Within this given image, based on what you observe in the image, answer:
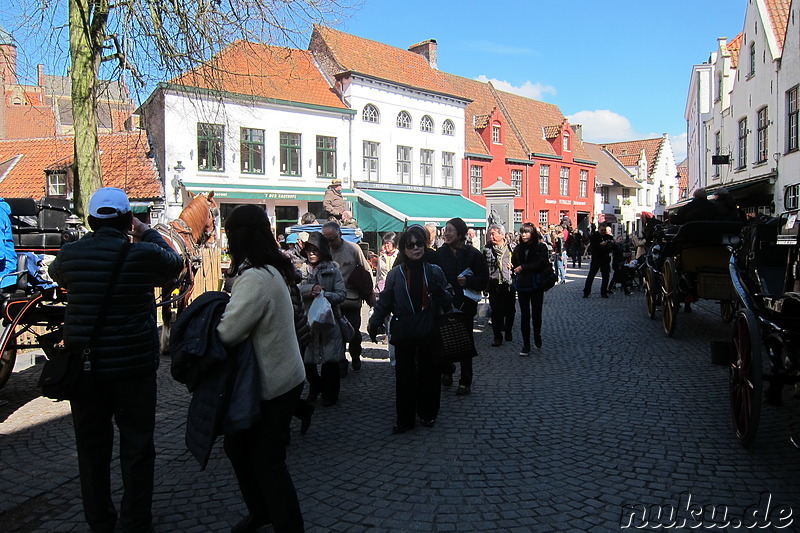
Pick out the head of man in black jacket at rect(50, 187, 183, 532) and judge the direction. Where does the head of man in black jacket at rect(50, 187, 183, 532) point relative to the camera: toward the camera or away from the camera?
away from the camera

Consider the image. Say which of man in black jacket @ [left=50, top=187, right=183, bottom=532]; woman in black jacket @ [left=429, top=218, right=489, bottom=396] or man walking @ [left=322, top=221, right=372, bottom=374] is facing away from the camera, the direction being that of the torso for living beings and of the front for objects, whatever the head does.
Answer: man in black jacket @ [left=50, top=187, right=183, bottom=532]

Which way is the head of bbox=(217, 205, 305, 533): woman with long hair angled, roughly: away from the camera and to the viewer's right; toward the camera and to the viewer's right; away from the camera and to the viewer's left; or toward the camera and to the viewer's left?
away from the camera and to the viewer's left

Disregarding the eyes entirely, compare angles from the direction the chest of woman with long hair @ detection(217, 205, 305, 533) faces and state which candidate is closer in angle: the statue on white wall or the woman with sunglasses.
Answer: the statue on white wall

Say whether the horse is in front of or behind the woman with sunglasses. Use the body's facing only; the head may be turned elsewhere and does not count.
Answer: behind

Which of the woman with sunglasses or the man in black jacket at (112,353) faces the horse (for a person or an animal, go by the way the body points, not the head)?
the man in black jacket

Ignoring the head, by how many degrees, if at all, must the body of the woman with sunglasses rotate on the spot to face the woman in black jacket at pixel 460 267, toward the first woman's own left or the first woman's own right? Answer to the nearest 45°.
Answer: approximately 180°

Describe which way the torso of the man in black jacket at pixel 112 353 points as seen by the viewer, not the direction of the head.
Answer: away from the camera

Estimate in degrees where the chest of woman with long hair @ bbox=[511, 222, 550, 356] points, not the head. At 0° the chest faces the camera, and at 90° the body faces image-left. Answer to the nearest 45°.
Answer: approximately 45°
